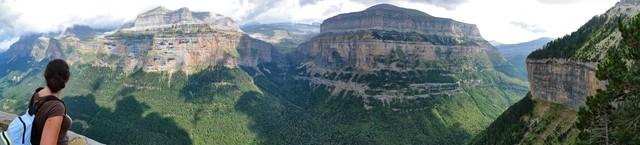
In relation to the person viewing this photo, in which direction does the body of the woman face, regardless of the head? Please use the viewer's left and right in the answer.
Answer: facing away from the viewer and to the right of the viewer
